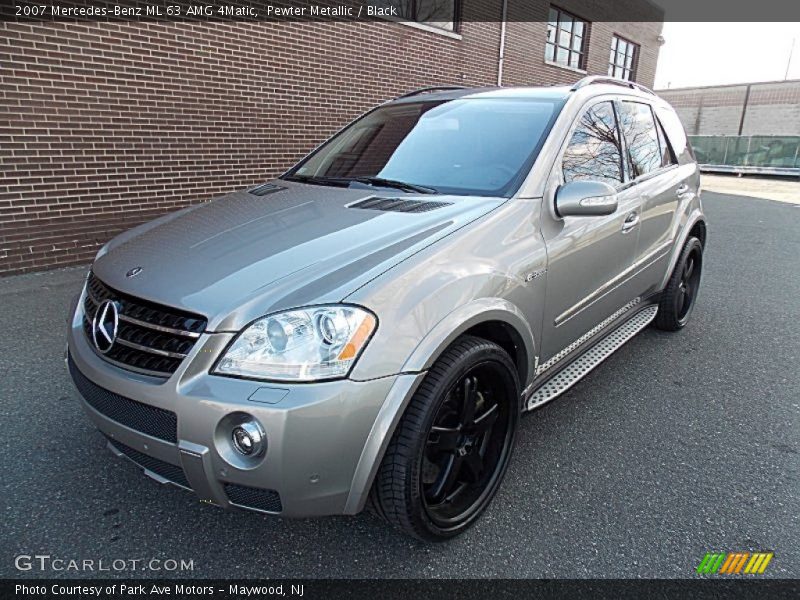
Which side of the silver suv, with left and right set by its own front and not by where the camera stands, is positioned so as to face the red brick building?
right

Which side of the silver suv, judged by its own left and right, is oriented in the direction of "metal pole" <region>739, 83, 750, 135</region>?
back
